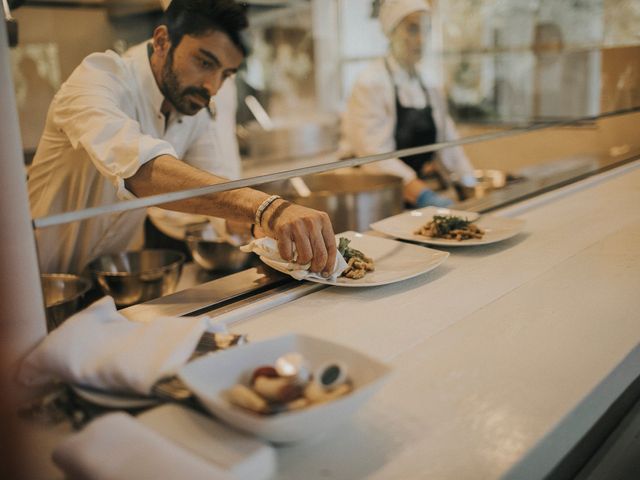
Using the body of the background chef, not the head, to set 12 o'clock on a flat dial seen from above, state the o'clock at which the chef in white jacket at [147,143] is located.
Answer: The chef in white jacket is roughly at 2 o'clock from the background chef.

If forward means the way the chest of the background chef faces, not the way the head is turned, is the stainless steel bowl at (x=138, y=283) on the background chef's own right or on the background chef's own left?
on the background chef's own right

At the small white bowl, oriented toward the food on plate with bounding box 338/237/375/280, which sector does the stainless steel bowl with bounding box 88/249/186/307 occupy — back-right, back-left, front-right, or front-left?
front-left

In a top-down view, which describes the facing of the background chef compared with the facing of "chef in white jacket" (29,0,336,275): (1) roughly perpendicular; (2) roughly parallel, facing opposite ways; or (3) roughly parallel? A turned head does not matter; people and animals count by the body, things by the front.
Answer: roughly parallel

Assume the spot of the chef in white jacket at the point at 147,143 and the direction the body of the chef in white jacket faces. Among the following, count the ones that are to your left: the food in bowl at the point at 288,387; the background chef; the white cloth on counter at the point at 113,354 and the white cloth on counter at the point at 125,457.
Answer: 1

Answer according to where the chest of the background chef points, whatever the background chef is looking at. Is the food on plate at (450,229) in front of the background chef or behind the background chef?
in front

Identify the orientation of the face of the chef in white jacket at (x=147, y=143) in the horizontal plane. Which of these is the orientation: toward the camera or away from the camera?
toward the camera

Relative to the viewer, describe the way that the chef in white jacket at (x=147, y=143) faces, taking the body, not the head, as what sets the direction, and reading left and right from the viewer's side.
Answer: facing the viewer and to the right of the viewer

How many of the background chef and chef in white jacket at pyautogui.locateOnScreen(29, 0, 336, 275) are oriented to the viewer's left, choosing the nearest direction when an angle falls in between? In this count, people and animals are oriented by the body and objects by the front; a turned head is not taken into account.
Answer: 0

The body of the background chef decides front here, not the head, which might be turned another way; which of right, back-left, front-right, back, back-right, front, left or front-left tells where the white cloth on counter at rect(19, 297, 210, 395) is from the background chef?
front-right

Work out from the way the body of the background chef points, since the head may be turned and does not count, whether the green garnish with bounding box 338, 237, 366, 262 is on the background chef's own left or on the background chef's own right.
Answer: on the background chef's own right
